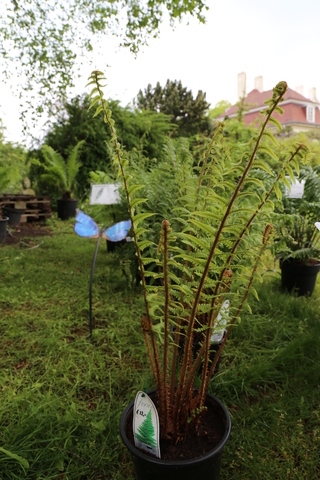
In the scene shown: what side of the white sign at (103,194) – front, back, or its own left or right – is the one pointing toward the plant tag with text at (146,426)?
front

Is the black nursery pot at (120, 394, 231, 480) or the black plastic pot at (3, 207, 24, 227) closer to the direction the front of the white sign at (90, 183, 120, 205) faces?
the black nursery pot

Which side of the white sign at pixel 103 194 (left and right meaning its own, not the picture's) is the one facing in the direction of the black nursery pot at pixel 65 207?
back

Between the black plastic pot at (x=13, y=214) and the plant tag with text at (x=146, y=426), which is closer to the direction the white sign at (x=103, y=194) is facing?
the plant tag with text

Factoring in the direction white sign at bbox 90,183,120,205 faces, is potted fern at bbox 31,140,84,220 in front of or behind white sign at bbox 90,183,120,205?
behind

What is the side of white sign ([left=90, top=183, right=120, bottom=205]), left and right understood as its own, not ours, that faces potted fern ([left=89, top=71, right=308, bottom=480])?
front

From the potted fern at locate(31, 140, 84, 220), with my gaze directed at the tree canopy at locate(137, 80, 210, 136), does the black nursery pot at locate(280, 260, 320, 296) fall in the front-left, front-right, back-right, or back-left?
back-right

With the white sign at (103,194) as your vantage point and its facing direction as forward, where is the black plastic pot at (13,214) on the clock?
The black plastic pot is roughly at 5 o'clock from the white sign.

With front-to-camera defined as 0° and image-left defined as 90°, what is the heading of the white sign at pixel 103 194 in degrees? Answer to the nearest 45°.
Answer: approximately 0°

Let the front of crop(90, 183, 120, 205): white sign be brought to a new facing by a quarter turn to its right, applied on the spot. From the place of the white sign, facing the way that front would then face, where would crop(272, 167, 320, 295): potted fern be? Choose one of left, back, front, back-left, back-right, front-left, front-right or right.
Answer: back
